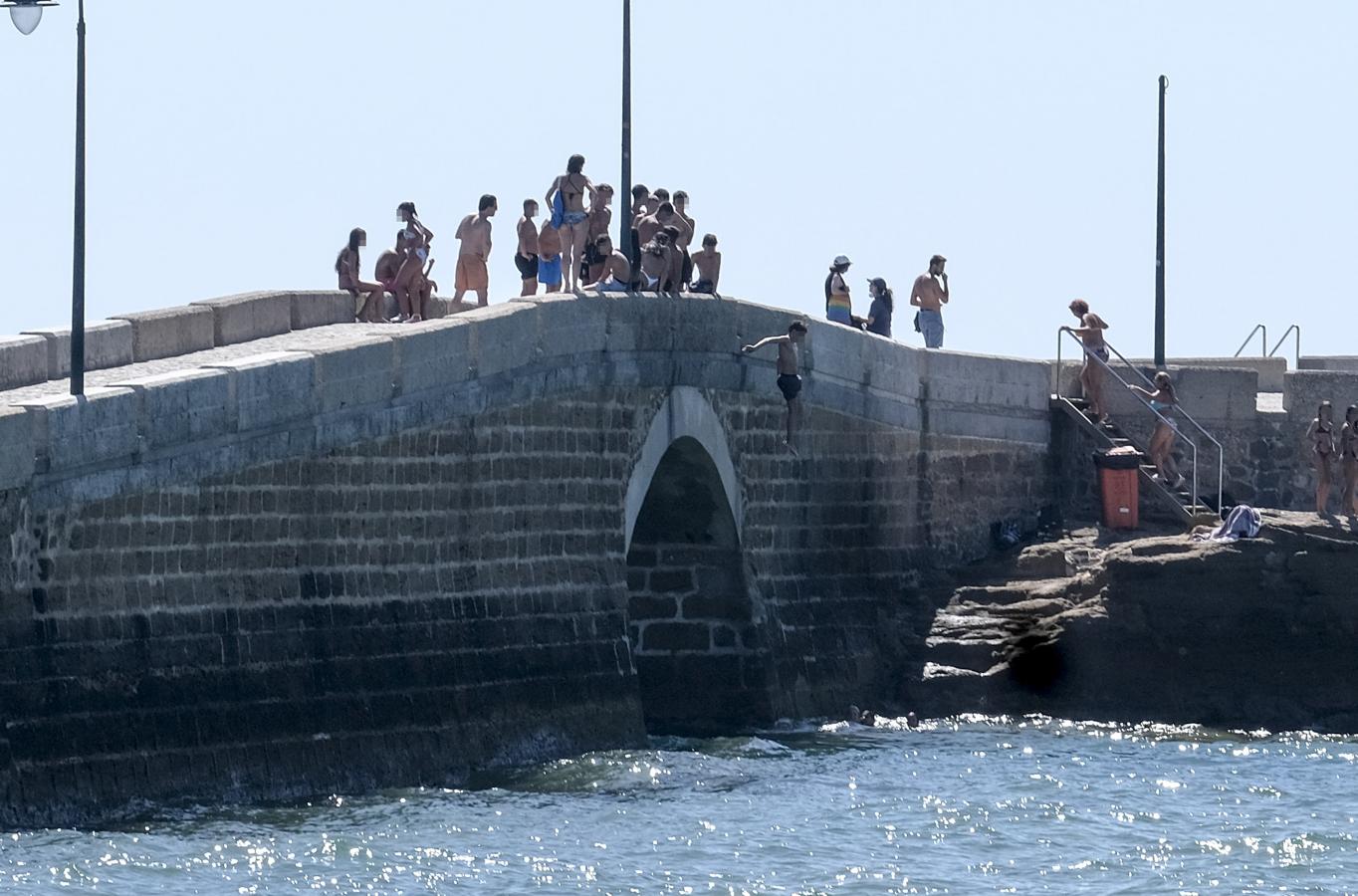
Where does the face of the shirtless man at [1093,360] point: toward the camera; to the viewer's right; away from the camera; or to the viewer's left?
to the viewer's left

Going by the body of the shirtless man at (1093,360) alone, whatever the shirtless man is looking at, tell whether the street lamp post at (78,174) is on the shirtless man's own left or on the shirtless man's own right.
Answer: on the shirtless man's own left

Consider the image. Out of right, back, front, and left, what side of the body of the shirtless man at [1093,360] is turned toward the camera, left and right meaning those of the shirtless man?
left
